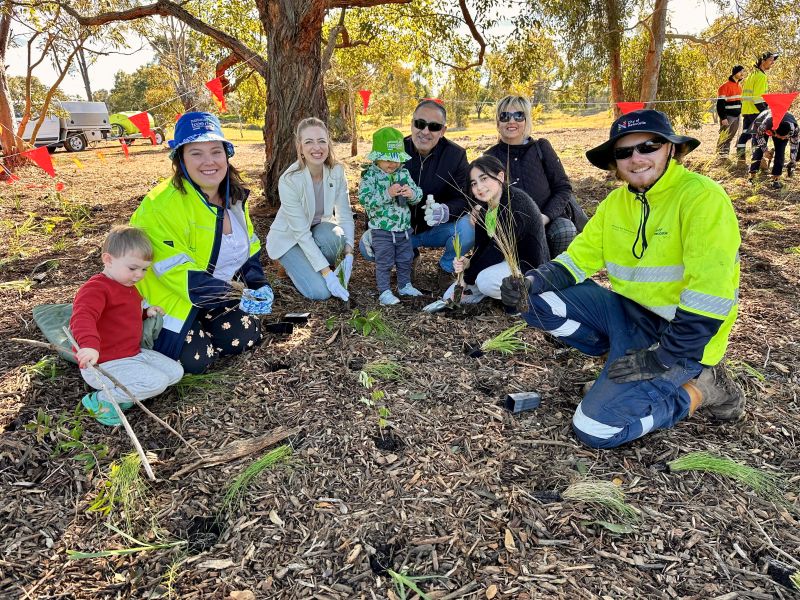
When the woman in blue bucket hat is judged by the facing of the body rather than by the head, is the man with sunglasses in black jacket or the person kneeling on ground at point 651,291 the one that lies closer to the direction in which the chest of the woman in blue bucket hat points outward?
the person kneeling on ground

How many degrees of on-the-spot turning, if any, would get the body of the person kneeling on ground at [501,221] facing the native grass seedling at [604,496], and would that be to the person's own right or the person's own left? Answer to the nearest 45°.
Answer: approximately 45° to the person's own left

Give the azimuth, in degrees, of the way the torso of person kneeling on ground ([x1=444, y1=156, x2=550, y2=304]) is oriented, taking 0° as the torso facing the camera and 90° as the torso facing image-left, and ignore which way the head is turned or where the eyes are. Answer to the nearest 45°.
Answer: approximately 45°

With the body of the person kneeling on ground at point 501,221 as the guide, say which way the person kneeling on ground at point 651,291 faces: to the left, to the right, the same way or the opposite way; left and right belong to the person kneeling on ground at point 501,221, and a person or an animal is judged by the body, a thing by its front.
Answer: the same way

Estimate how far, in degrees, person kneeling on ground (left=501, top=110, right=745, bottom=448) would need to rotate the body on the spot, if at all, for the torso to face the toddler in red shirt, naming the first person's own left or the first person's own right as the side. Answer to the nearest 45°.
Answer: approximately 45° to the first person's own right

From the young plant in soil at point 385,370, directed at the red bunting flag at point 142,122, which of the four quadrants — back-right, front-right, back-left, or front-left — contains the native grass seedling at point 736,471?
back-right

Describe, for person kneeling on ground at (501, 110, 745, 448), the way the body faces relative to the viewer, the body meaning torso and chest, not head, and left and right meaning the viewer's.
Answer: facing the viewer and to the left of the viewer

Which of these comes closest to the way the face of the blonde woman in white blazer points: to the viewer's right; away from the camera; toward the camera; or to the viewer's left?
toward the camera

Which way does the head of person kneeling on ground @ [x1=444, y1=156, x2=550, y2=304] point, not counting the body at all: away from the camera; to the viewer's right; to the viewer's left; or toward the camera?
toward the camera

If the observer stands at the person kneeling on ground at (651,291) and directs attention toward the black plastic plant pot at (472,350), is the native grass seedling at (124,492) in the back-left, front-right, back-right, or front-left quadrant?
front-left

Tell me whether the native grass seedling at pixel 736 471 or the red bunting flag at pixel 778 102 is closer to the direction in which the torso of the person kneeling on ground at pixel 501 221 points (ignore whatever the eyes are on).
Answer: the native grass seedling

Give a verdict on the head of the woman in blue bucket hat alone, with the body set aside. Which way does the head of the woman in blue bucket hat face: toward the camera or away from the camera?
toward the camera

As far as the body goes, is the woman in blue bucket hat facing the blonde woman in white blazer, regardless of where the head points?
no

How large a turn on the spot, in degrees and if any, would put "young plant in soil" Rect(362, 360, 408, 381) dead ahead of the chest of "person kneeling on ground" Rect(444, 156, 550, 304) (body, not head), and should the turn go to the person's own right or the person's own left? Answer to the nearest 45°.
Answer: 0° — they already face it

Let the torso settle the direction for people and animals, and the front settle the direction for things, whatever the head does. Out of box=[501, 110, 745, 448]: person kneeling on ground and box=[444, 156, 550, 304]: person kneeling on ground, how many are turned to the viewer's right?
0

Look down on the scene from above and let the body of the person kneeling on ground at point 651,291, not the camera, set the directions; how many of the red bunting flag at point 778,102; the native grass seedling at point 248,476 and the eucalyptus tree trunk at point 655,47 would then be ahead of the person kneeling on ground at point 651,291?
1
